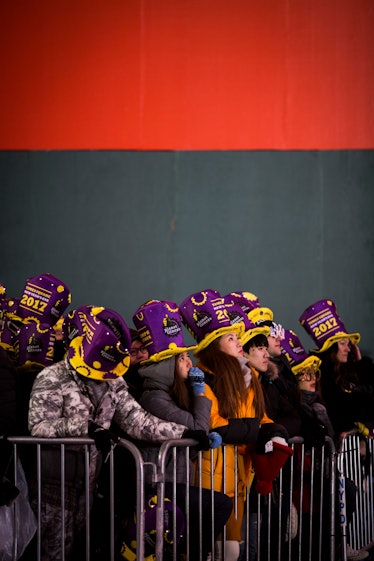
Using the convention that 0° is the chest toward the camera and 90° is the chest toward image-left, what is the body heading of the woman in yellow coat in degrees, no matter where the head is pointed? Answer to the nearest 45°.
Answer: approximately 315°

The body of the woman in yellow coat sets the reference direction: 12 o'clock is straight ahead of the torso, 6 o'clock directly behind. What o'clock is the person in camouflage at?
The person in camouflage is roughly at 3 o'clock from the woman in yellow coat.

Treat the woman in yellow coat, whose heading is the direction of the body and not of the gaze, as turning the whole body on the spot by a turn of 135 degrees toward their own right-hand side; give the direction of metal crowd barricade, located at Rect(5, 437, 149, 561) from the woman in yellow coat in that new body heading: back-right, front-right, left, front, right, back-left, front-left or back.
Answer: front-left
